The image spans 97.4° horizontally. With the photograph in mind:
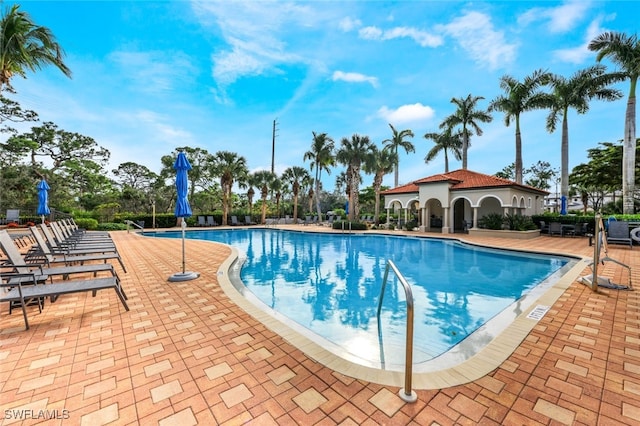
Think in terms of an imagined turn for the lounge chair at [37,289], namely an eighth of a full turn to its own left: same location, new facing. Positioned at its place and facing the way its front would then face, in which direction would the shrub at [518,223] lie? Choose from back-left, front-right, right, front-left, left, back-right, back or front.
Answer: front-right

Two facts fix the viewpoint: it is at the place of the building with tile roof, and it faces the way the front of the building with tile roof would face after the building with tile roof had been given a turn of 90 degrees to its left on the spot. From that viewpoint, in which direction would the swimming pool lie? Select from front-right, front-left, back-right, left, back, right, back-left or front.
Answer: front-right

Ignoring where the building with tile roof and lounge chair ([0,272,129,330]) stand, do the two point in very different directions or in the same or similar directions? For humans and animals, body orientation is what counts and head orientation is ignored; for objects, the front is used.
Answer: very different directions

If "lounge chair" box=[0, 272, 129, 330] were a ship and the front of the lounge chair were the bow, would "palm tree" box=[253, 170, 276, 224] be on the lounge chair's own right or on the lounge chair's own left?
on the lounge chair's own left

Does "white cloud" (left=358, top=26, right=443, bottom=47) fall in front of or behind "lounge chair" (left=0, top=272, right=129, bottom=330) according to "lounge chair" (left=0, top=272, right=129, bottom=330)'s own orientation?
in front

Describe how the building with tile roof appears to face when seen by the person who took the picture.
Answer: facing the viewer and to the left of the viewer

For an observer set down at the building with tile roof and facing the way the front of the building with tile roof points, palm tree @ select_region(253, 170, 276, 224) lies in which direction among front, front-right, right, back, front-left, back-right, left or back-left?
front-right

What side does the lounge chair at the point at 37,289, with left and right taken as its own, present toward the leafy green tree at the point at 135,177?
left

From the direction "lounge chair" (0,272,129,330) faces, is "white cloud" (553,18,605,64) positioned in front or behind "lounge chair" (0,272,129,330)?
in front

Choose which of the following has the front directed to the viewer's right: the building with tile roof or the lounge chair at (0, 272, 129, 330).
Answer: the lounge chair

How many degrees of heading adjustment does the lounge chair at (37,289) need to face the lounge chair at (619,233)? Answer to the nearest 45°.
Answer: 0° — it already faces it

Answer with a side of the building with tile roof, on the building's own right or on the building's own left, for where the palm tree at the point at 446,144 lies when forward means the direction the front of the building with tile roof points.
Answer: on the building's own right

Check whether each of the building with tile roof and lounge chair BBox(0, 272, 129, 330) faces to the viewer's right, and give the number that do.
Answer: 1

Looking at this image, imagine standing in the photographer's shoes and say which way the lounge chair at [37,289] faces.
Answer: facing to the right of the viewer

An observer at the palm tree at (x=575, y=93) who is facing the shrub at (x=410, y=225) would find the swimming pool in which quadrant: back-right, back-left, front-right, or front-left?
front-left
